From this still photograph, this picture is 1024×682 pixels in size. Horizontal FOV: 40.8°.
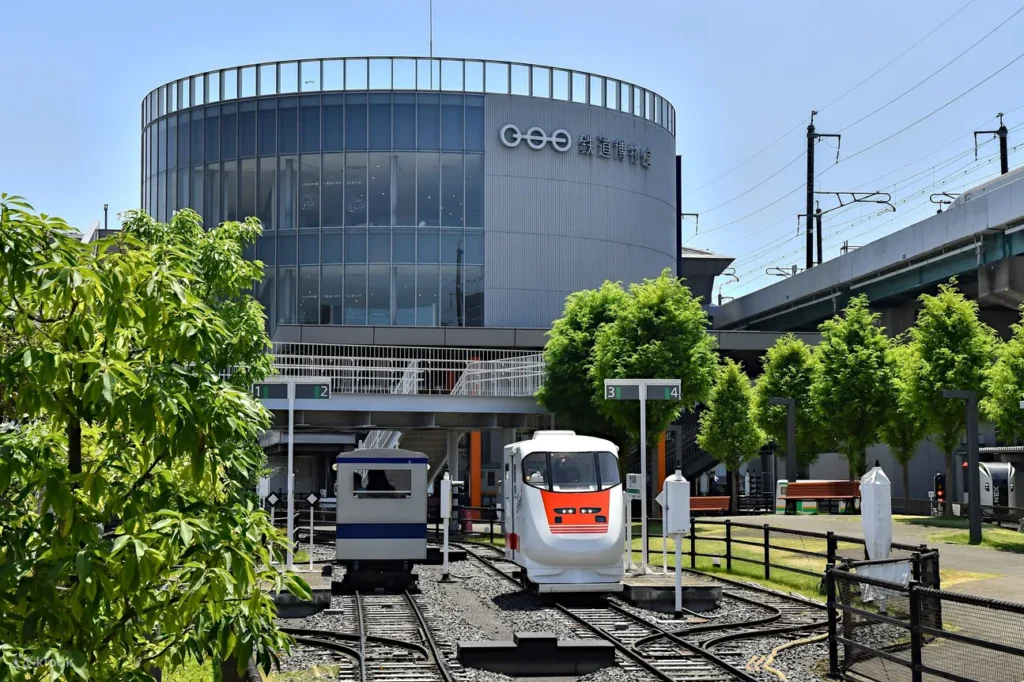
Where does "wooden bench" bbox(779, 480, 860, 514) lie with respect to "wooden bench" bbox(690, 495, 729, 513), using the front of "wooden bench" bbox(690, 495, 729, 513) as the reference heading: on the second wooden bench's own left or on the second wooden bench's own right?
on the second wooden bench's own left

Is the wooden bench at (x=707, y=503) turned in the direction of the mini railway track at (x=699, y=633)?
yes

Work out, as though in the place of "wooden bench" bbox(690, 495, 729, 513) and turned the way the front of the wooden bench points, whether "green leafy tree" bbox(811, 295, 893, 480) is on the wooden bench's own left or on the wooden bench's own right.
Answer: on the wooden bench's own left

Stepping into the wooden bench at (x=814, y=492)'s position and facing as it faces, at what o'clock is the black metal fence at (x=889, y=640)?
The black metal fence is roughly at 12 o'clock from the wooden bench.

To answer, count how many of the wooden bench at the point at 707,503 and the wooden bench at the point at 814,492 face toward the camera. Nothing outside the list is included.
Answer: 2

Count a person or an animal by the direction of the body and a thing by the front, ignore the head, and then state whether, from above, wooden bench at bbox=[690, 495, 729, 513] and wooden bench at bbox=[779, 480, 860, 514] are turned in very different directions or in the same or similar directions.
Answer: same or similar directions

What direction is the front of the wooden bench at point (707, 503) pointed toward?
toward the camera

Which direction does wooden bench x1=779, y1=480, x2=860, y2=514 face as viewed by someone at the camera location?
facing the viewer

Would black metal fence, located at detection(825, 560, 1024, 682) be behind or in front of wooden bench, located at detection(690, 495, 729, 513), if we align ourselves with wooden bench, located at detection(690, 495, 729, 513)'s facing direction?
in front

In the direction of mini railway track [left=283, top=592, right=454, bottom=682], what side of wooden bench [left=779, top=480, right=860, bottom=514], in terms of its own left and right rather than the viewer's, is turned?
front
